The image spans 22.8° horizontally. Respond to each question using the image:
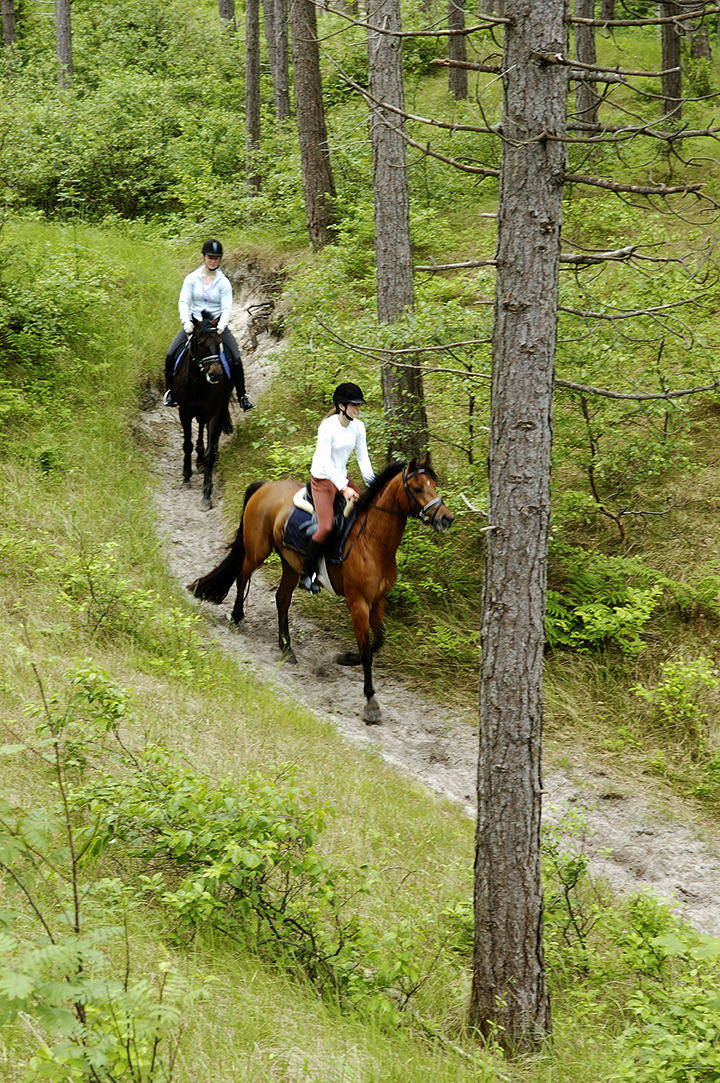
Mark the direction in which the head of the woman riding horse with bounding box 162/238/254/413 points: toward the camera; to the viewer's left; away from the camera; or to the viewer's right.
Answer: toward the camera

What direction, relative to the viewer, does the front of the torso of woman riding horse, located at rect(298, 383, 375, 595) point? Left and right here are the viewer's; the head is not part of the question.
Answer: facing the viewer and to the right of the viewer

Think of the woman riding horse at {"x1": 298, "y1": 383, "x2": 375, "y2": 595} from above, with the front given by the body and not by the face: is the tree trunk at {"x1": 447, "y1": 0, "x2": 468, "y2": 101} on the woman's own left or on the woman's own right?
on the woman's own left

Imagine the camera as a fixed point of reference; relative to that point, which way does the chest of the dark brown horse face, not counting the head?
toward the camera

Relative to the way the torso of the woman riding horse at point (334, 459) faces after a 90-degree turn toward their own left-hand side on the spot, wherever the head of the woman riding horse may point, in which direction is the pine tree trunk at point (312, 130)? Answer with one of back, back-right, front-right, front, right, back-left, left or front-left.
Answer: front-left

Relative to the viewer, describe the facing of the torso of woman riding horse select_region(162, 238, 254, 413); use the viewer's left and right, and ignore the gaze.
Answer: facing the viewer

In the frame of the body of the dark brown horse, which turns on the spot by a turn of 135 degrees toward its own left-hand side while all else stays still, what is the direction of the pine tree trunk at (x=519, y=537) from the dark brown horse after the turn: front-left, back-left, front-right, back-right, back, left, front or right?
back-right

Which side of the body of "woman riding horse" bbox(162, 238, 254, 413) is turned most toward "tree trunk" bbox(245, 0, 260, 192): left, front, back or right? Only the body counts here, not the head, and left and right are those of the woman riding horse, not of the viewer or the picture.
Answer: back

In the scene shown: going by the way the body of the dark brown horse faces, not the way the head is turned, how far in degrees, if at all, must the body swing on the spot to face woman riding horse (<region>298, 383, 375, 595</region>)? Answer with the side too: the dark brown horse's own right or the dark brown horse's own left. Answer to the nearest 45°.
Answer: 0° — it already faces them

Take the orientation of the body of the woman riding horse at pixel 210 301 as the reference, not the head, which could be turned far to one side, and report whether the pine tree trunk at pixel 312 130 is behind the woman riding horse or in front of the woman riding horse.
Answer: behind

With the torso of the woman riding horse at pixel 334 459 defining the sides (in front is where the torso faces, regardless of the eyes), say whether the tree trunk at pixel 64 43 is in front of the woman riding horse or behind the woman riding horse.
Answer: behind

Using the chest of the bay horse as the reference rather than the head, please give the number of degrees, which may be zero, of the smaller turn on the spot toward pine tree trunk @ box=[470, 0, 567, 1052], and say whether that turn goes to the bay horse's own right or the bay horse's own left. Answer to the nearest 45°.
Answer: approximately 45° to the bay horse's own right

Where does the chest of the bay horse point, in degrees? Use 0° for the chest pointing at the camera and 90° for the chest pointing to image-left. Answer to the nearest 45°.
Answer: approximately 315°
